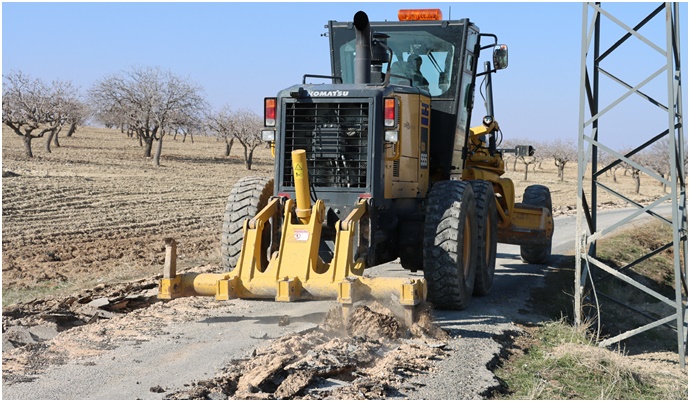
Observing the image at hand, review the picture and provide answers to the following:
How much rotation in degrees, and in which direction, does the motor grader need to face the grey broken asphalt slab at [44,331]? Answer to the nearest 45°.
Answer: approximately 135° to its left

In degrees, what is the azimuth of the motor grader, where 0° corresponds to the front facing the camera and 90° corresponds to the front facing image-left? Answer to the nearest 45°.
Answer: approximately 225°

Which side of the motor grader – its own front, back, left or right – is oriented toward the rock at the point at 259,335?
back

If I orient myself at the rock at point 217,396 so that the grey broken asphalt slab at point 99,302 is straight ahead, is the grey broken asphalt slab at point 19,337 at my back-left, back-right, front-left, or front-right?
front-left

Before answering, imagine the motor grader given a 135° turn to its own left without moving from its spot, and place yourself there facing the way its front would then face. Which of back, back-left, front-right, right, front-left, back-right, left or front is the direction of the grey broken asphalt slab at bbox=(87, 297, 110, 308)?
front

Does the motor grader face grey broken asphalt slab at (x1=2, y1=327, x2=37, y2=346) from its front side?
no
